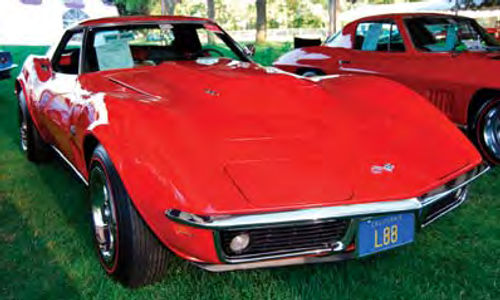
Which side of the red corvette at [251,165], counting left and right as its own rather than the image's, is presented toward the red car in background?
left

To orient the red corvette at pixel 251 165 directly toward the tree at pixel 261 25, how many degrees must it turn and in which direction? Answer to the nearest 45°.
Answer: approximately 135° to its left

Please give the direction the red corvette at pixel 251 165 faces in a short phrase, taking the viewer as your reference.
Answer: facing the viewer and to the right of the viewer

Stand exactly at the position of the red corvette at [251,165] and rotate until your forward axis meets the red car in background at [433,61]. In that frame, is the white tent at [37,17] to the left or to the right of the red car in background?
left

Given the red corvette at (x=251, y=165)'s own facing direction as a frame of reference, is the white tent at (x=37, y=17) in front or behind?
behind

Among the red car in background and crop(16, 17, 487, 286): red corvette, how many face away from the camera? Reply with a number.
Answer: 0
